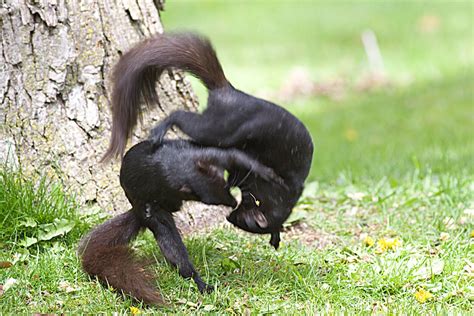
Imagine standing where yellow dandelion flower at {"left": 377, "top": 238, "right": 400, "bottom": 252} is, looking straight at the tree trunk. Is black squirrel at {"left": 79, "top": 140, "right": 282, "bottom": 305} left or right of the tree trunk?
left

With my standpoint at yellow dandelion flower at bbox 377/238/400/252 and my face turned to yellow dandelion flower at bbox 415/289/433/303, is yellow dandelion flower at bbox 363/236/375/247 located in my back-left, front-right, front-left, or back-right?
back-right

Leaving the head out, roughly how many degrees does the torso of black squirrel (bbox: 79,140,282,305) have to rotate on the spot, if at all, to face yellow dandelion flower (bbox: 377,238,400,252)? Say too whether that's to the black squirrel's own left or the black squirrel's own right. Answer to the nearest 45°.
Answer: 0° — it already faces it

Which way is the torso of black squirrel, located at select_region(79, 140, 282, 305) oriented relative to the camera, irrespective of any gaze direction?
to the viewer's right

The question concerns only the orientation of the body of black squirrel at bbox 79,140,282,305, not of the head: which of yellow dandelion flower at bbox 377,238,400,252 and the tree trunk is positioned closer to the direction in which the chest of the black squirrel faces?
the yellow dandelion flower

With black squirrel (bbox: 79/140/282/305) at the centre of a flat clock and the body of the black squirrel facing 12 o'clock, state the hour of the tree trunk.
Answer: The tree trunk is roughly at 8 o'clock from the black squirrel.

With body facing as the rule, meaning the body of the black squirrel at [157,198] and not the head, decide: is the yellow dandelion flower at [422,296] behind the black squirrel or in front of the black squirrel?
in front
